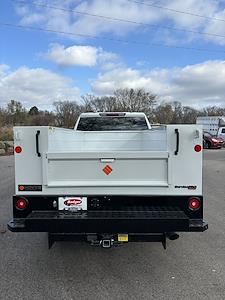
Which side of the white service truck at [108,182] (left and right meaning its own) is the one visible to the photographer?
back

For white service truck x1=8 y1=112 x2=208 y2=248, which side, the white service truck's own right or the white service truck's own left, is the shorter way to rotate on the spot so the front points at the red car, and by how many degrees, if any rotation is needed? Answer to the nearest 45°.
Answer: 0° — it already faces it

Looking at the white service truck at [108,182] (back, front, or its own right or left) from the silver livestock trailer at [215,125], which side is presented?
front
